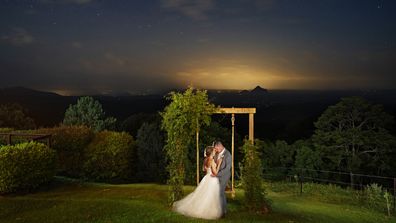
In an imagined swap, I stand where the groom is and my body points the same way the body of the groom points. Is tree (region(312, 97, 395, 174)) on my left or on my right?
on my right

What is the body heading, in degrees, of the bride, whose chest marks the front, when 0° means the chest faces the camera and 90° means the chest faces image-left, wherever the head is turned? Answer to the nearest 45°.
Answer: approximately 270°

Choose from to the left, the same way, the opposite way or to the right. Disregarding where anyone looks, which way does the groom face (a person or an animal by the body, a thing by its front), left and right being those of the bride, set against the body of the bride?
the opposite way

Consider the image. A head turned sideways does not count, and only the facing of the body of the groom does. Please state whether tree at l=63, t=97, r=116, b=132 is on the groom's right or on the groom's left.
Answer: on the groom's right

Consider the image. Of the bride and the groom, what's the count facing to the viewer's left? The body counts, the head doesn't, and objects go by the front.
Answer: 1

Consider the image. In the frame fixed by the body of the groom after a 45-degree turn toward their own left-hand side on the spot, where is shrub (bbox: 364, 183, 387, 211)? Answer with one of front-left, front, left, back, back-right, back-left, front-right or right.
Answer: back

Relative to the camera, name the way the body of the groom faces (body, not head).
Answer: to the viewer's left
